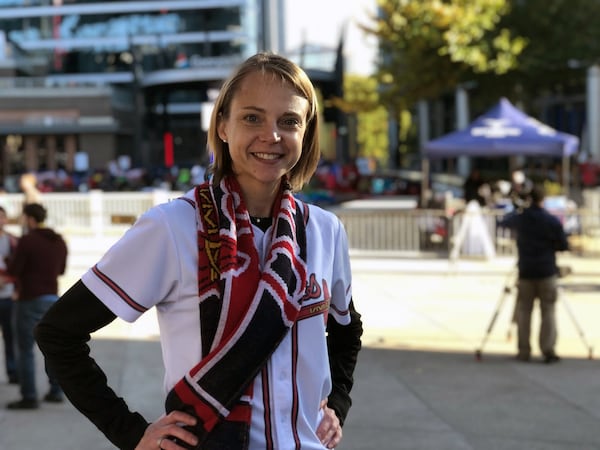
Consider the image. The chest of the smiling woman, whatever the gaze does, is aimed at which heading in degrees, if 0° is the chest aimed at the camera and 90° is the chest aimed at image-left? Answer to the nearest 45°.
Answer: approximately 315°

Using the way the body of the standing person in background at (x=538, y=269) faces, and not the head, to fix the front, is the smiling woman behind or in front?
behind

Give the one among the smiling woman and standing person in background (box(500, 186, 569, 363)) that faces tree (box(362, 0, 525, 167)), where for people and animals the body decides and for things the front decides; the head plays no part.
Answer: the standing person in background

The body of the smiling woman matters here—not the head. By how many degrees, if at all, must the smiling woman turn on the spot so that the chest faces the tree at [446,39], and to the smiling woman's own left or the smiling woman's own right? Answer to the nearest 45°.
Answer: approximately 135° to the smiling woman's own left

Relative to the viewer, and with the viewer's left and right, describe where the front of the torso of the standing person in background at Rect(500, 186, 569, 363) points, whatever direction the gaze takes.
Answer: facing away from the viewer

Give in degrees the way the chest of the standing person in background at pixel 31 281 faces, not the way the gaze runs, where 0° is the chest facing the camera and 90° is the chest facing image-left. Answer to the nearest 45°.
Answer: approximately 135°

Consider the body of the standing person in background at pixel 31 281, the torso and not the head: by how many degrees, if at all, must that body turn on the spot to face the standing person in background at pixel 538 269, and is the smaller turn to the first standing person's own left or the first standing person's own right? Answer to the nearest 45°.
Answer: approximately 135° to the first standing person's own right
